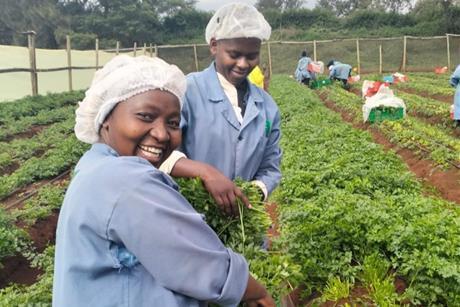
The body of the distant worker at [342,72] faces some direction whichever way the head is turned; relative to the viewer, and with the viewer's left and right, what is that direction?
facing to the left of the viewer

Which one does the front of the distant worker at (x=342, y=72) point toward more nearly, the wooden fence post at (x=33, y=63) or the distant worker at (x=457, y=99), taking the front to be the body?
the wooden fence post

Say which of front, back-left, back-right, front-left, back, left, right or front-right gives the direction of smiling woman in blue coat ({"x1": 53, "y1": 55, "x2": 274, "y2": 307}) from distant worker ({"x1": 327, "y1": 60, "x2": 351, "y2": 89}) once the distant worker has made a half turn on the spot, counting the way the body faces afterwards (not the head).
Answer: right

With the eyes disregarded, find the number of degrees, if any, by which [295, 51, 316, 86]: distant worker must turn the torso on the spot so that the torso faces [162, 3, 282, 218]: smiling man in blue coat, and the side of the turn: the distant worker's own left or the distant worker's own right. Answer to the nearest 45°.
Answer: approximately 90° to the distant worker's own right

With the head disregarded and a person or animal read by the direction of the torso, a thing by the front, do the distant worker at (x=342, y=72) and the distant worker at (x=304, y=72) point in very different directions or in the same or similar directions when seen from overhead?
very different directions

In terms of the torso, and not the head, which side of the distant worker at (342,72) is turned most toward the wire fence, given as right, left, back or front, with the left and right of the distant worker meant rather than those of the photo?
right
